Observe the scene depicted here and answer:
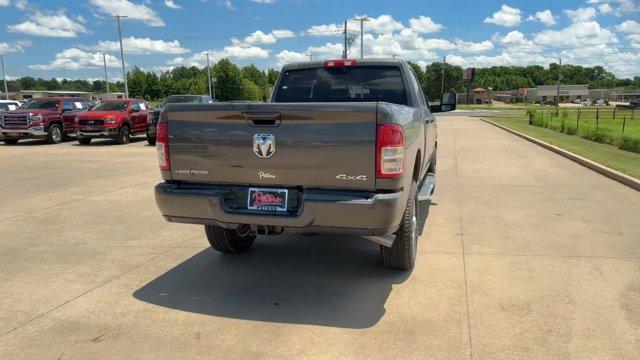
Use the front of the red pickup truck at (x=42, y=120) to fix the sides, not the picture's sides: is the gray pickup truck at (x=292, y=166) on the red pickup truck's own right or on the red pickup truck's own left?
on the red pickup truck's own left

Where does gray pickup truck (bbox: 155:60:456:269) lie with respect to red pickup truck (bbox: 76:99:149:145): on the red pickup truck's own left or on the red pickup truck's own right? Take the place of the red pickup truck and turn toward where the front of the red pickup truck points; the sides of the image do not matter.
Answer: on the red pickup truck's own left

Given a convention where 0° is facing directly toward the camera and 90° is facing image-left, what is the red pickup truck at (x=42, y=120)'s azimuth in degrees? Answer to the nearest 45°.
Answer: approximately 45°
